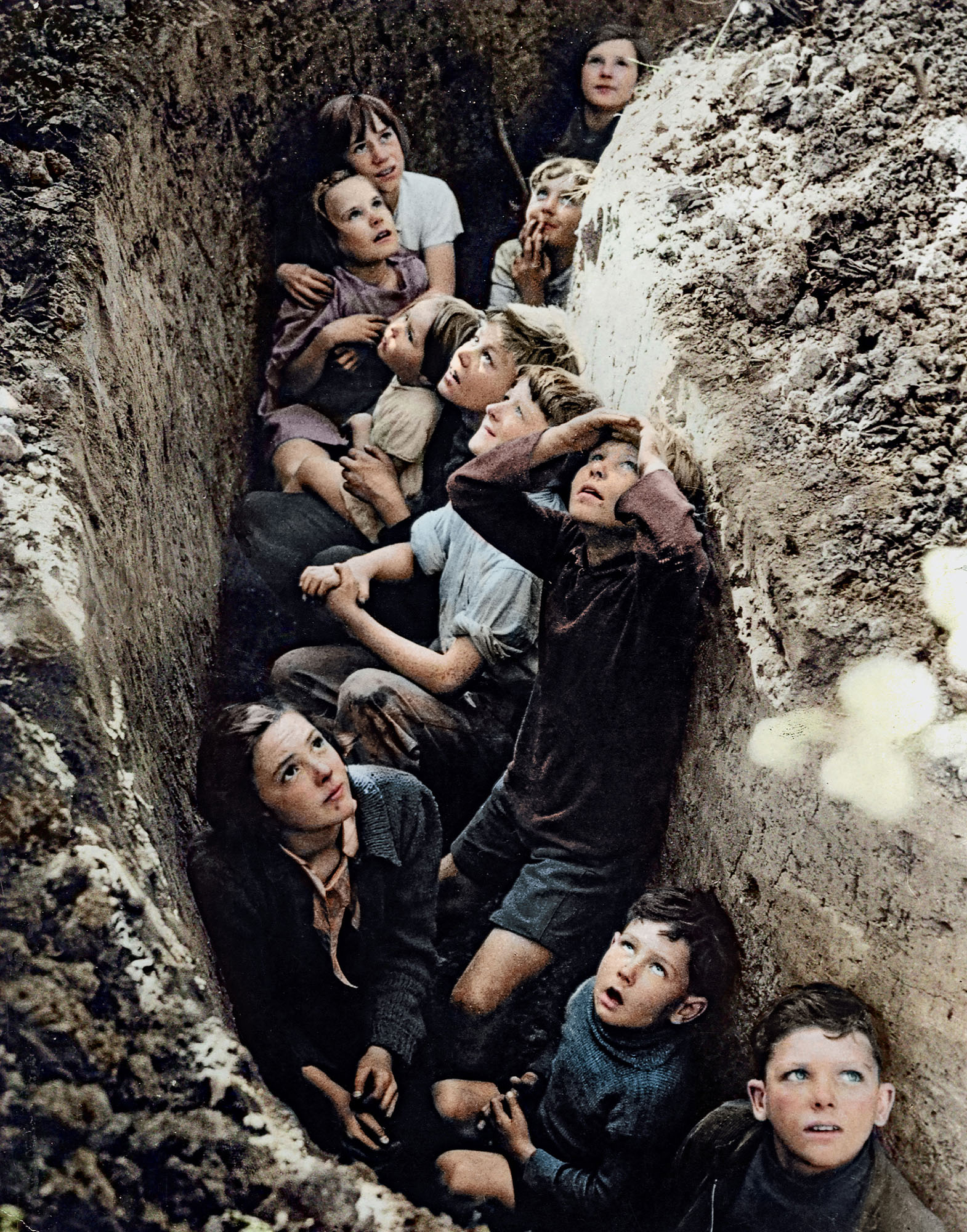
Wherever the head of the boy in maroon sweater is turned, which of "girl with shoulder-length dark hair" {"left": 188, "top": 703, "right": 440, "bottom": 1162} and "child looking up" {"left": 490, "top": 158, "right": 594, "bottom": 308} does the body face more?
the girl with shoulder-length dark hair

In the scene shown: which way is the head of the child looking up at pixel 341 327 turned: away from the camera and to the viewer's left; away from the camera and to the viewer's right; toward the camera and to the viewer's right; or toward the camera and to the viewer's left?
toward the camera and to the viewer's right

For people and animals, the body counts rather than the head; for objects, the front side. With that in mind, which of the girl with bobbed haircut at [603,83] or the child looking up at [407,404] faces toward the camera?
the girl with bobbed haircut

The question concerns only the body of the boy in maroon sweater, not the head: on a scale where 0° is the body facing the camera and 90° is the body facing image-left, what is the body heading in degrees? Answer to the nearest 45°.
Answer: approximately 45°

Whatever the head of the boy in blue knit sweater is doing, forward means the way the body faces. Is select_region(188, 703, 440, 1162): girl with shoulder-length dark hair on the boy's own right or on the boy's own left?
on the boy's own right

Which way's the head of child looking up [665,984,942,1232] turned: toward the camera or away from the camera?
toward the camera

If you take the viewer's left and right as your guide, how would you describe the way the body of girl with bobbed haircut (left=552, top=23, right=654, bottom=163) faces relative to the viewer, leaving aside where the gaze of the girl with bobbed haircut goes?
facing the viewer

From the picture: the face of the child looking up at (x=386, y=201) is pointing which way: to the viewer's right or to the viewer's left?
to the viewer's right

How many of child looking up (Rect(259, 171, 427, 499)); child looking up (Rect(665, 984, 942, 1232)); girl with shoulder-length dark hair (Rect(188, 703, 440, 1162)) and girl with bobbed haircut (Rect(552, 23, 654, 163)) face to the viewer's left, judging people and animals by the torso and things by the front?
0

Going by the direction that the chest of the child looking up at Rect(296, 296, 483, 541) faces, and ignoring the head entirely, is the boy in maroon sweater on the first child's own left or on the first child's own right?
on the first child's own left

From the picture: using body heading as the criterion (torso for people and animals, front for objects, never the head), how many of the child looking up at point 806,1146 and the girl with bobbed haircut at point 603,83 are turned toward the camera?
2

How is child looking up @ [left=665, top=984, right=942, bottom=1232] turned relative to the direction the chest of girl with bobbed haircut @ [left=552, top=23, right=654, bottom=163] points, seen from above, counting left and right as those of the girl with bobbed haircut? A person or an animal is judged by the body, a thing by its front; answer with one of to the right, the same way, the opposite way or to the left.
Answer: the same way

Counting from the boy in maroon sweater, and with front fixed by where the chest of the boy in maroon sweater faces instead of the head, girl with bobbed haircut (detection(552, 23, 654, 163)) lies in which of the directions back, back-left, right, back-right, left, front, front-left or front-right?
back-right

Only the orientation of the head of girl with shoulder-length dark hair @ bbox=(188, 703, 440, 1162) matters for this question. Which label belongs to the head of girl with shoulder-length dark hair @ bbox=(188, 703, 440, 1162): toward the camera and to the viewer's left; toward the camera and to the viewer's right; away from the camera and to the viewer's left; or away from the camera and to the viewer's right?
toward the camera and to the viewer's right

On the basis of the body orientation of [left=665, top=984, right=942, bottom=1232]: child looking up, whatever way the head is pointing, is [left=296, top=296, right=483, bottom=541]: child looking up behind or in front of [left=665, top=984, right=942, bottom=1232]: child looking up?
behind

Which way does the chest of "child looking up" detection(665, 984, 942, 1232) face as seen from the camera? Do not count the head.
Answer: toward the camera
